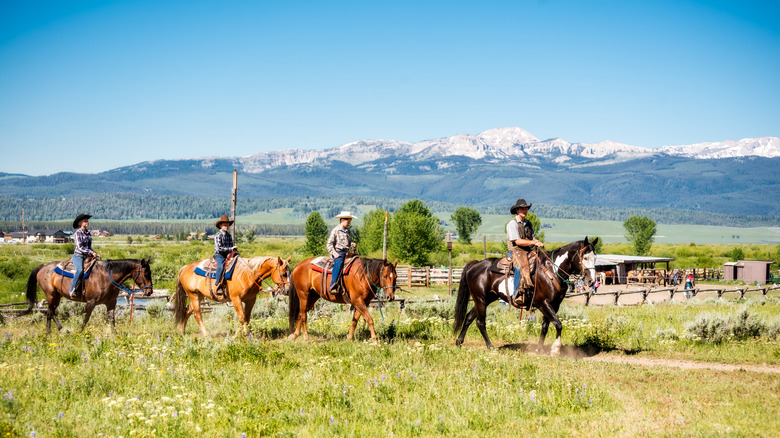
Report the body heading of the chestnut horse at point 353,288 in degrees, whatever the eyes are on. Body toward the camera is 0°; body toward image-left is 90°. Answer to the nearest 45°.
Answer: approximately 270°

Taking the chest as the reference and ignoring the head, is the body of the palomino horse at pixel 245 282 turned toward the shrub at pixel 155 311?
no

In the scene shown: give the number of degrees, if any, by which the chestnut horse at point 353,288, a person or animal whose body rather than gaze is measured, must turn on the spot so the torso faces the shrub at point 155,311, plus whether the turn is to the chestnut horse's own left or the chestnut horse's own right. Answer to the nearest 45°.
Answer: approximately 135° to the chestnut horse's own left

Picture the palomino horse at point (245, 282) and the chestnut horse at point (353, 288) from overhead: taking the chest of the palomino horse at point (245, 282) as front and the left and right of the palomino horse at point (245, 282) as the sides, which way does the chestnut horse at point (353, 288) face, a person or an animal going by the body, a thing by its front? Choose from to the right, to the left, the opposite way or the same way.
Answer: the same way

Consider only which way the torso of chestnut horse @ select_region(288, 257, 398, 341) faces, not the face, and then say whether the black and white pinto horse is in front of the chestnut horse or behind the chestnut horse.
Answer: in front

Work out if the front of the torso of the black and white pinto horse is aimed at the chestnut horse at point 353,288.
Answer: no

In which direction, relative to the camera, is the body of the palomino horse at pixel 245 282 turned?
to the viewer's right

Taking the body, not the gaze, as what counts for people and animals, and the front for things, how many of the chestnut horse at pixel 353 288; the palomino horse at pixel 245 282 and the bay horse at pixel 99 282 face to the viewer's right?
3

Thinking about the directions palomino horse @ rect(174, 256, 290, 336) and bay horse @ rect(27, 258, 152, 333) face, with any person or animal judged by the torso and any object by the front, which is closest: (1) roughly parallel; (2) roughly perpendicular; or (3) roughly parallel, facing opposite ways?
roughly parallel

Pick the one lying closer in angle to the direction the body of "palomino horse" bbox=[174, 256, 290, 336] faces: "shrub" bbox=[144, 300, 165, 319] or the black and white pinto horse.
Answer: the black and white pinto horse

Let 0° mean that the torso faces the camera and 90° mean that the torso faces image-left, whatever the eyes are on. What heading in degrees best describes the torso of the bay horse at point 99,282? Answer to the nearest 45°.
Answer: approximately 270°

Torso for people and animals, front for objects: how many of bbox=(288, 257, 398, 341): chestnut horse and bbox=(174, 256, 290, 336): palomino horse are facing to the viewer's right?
2

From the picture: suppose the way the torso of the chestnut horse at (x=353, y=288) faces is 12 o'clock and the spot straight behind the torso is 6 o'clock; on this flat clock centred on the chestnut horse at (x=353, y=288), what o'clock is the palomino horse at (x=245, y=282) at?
the palomino horse at (x=245, y=282) is roughly at 6 o'clock from the chestnut horse at (x=353, y=288).

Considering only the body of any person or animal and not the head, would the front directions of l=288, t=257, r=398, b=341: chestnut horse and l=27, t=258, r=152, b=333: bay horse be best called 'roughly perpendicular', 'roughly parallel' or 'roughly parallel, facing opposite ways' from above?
roughly parallel

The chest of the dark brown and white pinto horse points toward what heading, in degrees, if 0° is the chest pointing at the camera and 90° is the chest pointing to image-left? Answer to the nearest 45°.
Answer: approximately 315°

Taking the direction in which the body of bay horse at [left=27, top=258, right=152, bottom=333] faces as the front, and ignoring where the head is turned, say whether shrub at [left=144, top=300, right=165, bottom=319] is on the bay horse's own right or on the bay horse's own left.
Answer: on the bay horse's own left

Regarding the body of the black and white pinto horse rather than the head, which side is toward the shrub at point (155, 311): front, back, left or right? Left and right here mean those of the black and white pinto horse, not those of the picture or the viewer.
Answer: back
